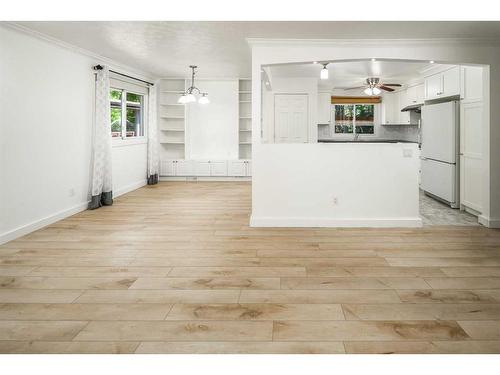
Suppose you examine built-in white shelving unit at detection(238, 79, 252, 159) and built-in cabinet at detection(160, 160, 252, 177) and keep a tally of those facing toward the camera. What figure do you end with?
2

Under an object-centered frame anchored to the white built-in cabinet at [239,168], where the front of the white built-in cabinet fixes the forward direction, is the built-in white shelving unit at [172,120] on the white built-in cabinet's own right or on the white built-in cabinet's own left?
on the white built-in cabinet's own right

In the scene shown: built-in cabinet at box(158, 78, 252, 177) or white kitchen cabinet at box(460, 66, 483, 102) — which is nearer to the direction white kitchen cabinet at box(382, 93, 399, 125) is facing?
the white kitchen cabinet

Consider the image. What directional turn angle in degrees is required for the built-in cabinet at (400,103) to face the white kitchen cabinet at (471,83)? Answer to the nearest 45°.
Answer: approximately 45° to its left

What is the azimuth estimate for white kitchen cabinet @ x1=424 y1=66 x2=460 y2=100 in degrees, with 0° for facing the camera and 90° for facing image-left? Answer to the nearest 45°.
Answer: approximately 45°

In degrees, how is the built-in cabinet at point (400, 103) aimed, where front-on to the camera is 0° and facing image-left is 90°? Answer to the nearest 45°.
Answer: approximately 45°
